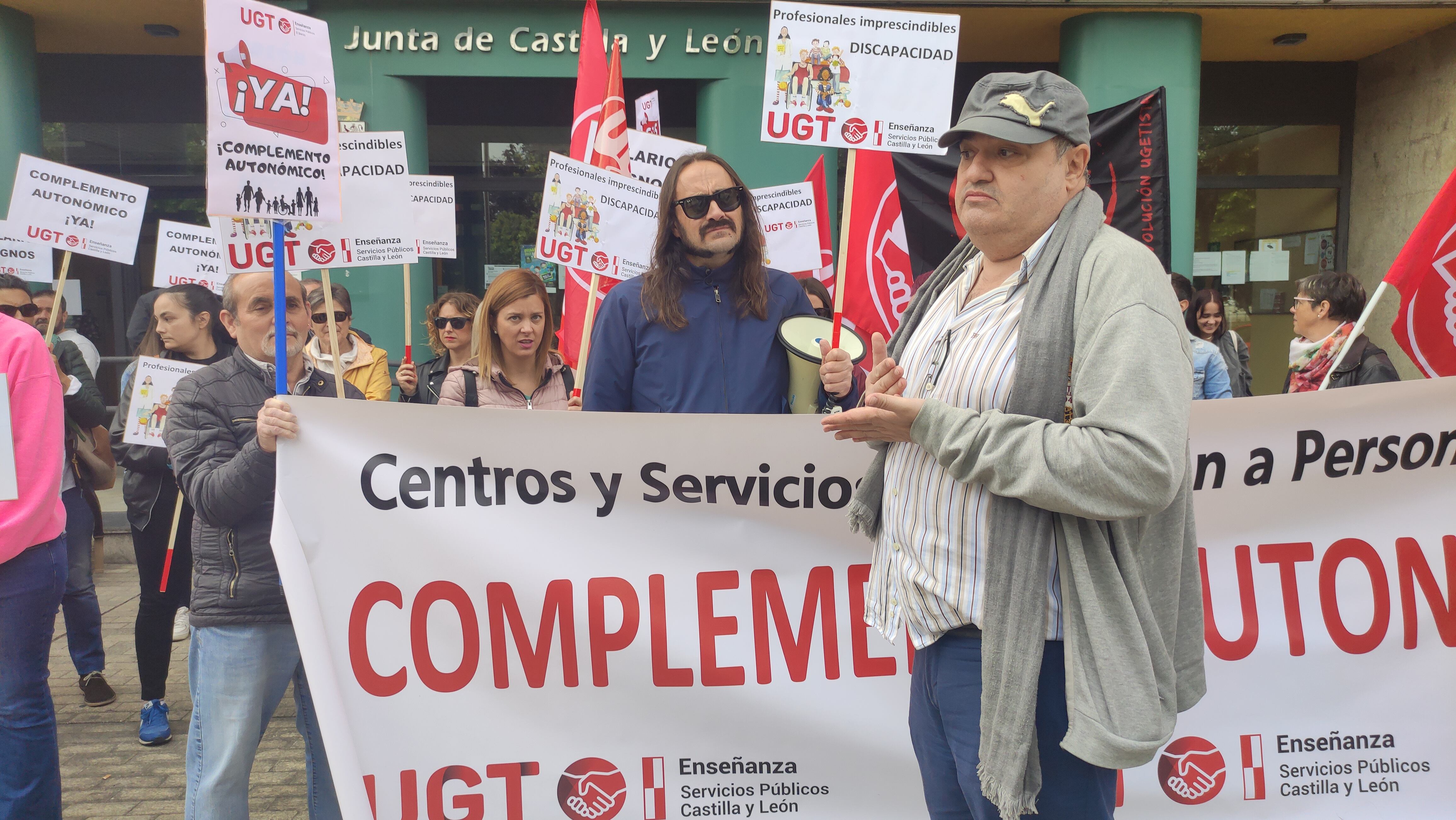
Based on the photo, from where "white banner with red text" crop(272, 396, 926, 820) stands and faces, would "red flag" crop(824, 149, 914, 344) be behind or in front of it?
behind

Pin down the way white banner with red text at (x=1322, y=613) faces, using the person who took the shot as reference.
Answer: facing the viewer

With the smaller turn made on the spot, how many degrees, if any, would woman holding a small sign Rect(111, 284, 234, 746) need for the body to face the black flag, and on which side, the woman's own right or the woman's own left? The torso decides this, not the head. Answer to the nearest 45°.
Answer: approximately 90° to the woman's own left

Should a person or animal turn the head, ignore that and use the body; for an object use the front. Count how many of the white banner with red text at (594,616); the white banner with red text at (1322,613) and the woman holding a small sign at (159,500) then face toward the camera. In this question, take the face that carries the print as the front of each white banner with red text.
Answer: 3

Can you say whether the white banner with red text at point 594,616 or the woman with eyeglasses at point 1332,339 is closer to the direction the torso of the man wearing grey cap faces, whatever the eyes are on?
the white banner with red text

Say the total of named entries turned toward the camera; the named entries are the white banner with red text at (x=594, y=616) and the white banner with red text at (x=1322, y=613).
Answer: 2

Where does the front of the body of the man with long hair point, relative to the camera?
toward the camera

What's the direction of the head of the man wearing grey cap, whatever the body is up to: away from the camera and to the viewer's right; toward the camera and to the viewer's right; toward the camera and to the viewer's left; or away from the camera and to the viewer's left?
toward the camera and to the viewer's left

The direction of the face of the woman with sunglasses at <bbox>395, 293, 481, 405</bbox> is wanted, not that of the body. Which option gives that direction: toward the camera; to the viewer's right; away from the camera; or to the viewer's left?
toward the camera

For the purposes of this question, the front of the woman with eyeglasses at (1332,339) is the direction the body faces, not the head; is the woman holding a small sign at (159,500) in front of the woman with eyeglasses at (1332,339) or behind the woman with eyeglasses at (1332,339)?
in front

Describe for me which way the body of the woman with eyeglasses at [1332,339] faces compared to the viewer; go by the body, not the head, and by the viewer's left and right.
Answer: facing the viewer and to the left of the viewer

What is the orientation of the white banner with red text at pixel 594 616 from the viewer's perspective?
toward the camera

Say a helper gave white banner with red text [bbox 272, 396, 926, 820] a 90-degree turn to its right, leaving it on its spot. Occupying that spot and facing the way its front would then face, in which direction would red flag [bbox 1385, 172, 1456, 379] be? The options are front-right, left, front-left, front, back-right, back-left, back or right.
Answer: back

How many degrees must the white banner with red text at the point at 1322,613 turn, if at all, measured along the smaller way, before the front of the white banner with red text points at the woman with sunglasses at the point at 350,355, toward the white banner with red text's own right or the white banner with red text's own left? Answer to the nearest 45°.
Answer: approximately 90° to the white banner with red text's own right

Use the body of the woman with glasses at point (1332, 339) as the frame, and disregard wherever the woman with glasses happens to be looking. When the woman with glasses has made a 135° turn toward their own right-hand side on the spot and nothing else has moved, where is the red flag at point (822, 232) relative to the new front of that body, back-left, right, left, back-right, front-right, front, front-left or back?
left
